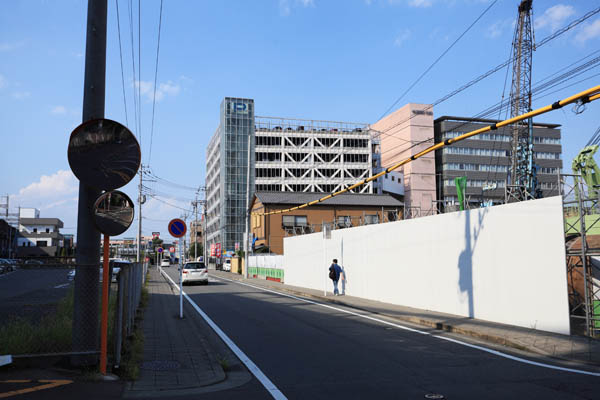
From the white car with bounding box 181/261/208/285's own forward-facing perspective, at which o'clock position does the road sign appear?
The road sign is roughly at 6 o'clock from the white car.

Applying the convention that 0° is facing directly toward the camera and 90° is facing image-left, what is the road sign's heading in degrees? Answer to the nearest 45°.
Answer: approximately 0°

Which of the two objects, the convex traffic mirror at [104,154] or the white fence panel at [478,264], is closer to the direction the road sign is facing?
the convex traffic mirror

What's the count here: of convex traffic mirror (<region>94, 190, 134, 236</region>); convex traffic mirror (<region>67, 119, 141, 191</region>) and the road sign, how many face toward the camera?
3

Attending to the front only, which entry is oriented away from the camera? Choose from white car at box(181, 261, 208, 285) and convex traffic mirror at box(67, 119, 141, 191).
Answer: the white car

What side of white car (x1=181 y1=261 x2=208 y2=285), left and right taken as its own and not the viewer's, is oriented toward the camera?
back

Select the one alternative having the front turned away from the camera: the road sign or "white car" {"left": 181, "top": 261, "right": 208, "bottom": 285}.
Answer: the white car

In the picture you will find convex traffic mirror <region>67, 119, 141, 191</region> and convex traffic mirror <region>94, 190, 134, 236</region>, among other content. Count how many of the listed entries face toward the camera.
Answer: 2

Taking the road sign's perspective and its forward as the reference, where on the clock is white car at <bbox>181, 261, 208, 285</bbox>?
The white car is roughly at 6 o'clock from the road sign.

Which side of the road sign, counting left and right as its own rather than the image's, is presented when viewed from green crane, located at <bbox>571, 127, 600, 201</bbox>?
left
